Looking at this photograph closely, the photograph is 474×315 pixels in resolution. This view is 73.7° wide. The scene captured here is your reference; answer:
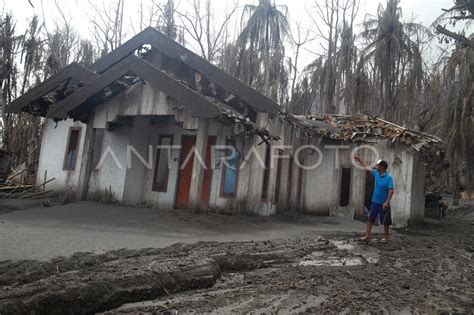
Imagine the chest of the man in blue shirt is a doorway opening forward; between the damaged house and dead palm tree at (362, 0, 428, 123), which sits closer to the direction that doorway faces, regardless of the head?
the damaged house

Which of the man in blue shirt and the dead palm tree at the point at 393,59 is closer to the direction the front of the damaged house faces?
the man in blue shirt

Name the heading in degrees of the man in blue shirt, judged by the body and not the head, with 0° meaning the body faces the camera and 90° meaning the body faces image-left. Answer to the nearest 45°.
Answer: approximately 45°

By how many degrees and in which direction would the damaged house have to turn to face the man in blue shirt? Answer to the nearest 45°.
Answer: approximately 45° to its left

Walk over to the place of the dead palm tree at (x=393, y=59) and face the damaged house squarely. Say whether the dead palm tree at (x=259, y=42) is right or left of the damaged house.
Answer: right

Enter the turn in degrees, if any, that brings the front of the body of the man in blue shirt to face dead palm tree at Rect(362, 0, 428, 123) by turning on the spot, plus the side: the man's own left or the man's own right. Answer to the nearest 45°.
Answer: approximately 135° to the man's own right

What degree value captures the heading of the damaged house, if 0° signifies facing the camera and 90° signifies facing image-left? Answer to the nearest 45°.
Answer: approximately 0°

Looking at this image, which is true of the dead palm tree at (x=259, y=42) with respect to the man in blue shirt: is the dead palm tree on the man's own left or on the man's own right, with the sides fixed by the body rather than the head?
on the man's own right

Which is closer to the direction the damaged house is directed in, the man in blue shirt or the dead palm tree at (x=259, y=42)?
the man in blue shirt

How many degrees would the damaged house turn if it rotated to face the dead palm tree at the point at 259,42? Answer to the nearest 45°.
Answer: approximately 180°
